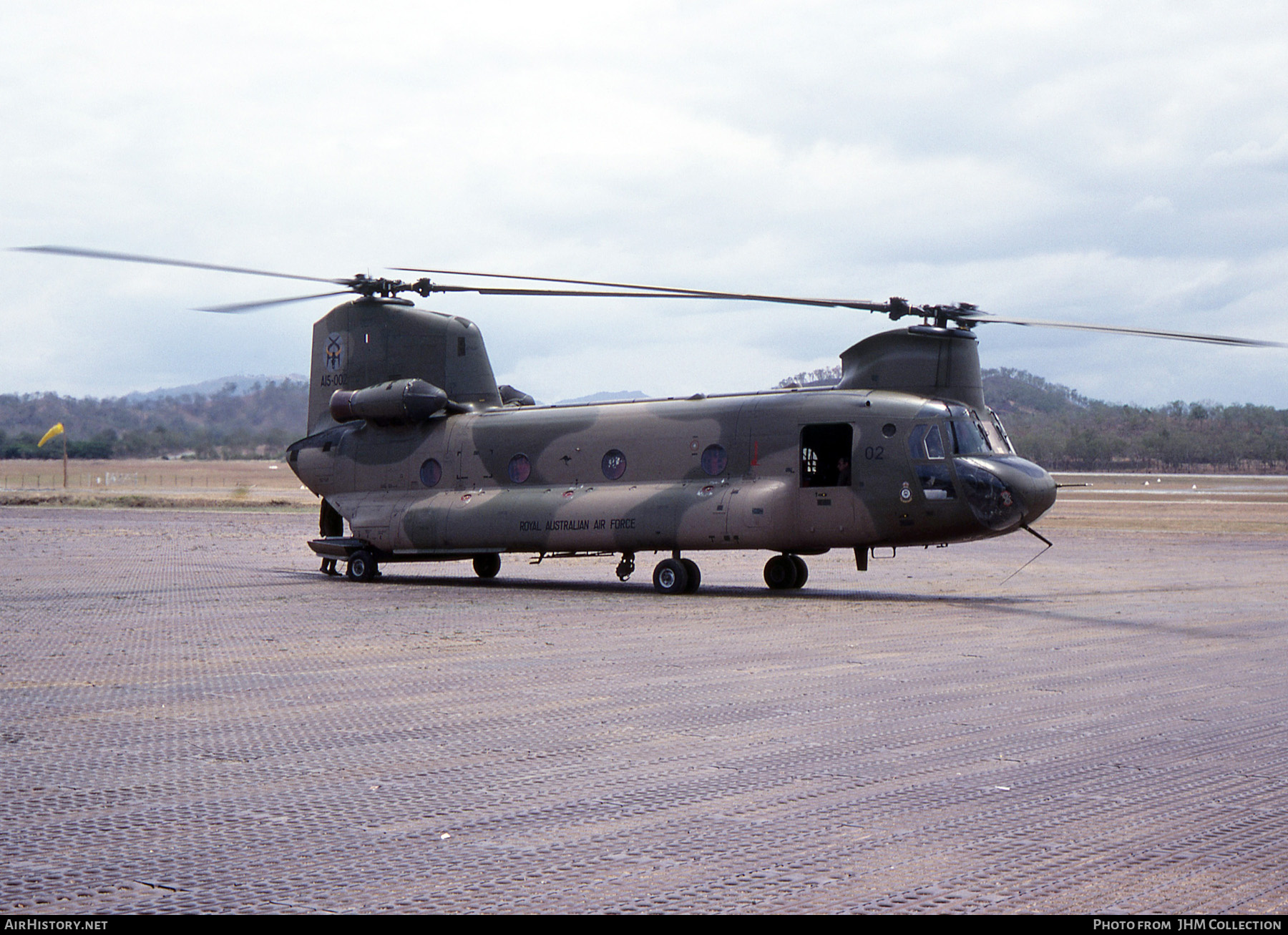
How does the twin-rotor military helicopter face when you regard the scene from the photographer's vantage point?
facing the viewer and to the right of the viewer
